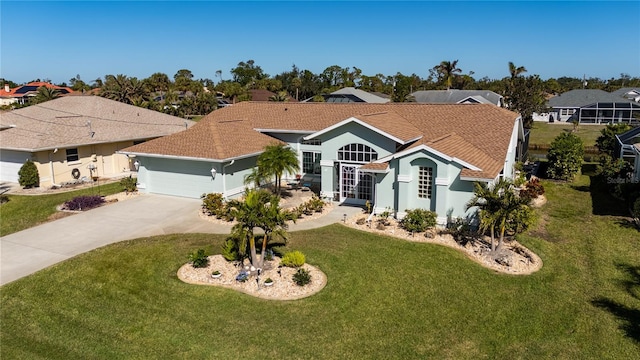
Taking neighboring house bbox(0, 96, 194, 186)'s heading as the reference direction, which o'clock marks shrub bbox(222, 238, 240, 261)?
The shrub is roughly at 10 o'clock from the neighboring house.

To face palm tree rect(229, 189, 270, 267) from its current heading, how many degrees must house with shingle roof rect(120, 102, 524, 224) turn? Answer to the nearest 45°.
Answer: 0° — it already faces it

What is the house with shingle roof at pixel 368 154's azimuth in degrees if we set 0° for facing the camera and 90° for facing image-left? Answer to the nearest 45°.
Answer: approximately 45°

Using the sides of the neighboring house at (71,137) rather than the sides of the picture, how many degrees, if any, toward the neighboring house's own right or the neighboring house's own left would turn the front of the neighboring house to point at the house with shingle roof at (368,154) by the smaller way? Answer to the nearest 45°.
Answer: approximately 90° to the neighboring house's own left

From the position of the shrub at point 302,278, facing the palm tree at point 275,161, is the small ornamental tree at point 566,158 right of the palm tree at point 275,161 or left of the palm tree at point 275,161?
right

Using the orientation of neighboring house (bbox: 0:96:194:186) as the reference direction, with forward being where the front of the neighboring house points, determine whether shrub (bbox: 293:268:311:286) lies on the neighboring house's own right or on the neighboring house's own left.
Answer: on the neighboring house's own left

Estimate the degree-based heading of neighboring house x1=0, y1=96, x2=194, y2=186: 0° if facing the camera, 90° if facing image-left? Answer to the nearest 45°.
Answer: approximately 45°

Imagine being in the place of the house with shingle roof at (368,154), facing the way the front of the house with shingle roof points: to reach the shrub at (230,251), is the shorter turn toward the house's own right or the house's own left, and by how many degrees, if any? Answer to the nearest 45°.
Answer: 0° — it already faces it

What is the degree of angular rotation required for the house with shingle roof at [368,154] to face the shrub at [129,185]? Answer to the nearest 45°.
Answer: approximately 45° to its right

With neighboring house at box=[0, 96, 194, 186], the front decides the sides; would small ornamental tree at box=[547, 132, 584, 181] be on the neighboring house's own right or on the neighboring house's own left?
on the neighboring house's own left

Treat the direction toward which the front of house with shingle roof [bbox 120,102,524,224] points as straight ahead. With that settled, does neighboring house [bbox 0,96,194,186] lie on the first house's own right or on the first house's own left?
on the first house's own right

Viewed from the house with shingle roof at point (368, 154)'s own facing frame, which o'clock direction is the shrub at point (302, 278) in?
The shrub is roughly at 11 o'clock from the house with shingle roof.
